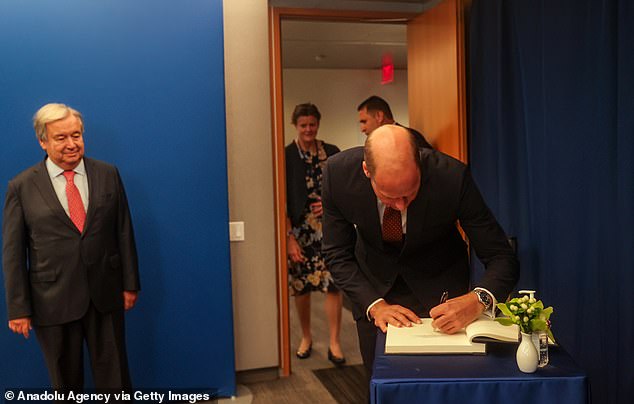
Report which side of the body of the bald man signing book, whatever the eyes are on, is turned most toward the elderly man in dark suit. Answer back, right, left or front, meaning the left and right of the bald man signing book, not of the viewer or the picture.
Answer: right

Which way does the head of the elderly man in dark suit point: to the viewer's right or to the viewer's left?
to the viewer's right

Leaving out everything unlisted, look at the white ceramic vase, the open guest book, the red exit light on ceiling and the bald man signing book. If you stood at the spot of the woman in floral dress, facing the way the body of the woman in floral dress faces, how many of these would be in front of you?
3

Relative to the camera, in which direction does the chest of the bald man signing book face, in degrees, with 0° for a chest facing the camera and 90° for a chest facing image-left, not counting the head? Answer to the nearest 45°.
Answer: approximately 0°

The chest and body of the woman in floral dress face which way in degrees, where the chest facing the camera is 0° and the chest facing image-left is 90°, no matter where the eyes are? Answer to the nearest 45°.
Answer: approximately 0°
